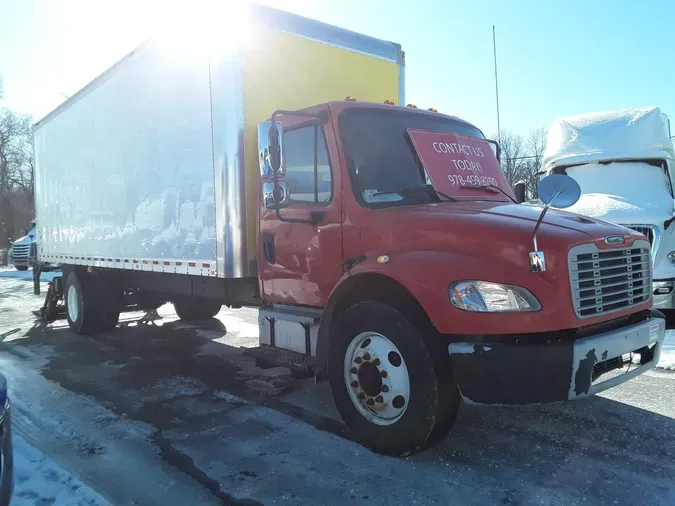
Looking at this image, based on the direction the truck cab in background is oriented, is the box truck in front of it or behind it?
in front

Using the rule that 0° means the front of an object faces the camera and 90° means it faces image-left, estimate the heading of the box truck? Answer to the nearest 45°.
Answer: approximately 315°

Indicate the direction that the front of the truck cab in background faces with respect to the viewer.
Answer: facing the viewer

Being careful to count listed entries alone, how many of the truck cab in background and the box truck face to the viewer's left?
0

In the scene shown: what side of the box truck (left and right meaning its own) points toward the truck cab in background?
left
